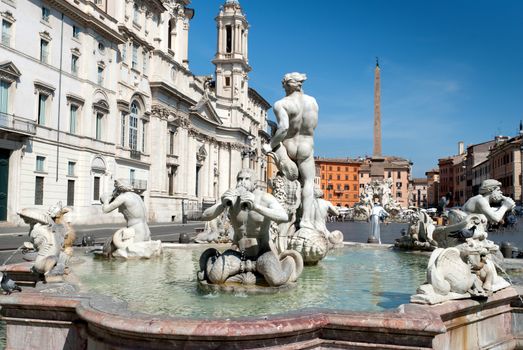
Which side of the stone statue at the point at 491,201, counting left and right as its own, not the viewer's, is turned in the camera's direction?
right

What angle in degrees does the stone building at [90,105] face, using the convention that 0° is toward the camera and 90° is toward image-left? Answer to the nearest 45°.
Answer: approximately 315°

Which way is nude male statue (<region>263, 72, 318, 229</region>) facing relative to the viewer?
away from the camera

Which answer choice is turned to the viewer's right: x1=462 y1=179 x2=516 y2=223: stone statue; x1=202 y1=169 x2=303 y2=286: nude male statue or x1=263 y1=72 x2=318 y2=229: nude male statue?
the stone statue

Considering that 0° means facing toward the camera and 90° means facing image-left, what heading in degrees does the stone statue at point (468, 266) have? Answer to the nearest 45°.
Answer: approximately 270°

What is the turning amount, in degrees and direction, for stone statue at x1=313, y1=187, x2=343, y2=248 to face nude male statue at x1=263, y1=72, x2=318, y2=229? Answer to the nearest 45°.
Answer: approximately 135° to its right

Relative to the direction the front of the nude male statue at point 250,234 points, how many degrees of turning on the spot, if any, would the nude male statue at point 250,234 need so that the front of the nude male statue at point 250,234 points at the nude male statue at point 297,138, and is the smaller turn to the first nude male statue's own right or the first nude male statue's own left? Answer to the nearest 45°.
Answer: approximately 180°

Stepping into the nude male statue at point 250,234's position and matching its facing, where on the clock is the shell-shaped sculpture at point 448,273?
The shell-shaped sculpture is roughly at 10 o'clock from the nude male statue.
